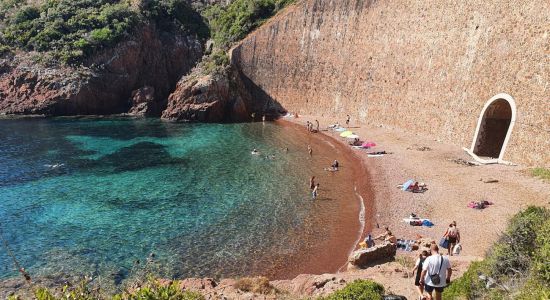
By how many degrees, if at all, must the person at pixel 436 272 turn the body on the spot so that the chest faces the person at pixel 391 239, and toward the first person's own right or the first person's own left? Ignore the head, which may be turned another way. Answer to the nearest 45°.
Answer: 0° — they already face them

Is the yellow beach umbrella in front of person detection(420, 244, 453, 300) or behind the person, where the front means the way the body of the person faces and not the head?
in front

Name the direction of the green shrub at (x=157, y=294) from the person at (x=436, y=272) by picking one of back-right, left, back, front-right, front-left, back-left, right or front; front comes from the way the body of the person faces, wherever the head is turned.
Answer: back-left

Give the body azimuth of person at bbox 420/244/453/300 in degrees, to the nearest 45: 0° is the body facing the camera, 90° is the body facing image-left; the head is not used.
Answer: approximately 180°

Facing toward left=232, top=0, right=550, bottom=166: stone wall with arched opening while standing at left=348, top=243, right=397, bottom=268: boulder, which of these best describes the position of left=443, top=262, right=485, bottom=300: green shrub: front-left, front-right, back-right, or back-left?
back-right

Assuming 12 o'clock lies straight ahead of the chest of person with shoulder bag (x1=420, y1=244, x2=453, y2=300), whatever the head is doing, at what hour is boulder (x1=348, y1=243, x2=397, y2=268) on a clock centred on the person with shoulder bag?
The boulder is roughly at 11 o'clock from the person with shoulder bag.

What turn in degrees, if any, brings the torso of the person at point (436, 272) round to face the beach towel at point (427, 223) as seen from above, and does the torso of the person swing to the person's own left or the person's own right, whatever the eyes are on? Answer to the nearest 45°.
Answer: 0° — they already face it

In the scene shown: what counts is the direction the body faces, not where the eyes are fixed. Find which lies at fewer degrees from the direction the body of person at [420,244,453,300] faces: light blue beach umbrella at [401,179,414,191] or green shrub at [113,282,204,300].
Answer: the light blue beach umbrella

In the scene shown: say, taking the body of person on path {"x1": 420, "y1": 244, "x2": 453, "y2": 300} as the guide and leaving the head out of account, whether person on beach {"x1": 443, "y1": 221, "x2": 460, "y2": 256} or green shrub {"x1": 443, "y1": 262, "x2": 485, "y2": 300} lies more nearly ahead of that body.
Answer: the person on beach

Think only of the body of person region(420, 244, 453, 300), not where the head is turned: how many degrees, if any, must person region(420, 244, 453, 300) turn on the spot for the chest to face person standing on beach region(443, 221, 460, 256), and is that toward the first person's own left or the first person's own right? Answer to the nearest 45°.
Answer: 0° — they already face them

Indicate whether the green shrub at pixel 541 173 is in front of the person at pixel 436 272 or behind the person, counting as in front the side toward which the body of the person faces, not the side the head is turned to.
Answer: in front

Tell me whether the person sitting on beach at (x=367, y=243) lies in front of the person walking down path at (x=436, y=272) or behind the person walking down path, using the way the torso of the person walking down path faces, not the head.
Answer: in front

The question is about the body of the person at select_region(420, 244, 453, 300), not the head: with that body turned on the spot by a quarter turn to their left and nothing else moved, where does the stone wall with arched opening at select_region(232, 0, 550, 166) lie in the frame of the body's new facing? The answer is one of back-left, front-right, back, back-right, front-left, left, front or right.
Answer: right

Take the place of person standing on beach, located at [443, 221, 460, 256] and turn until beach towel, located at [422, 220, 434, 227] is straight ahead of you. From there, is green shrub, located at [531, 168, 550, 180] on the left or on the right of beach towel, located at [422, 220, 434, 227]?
right

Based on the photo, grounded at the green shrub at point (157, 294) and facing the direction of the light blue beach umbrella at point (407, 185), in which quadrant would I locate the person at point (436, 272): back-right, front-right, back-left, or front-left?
front-right

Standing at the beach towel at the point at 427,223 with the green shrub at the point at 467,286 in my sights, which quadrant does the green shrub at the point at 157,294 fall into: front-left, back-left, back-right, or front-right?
front-right
